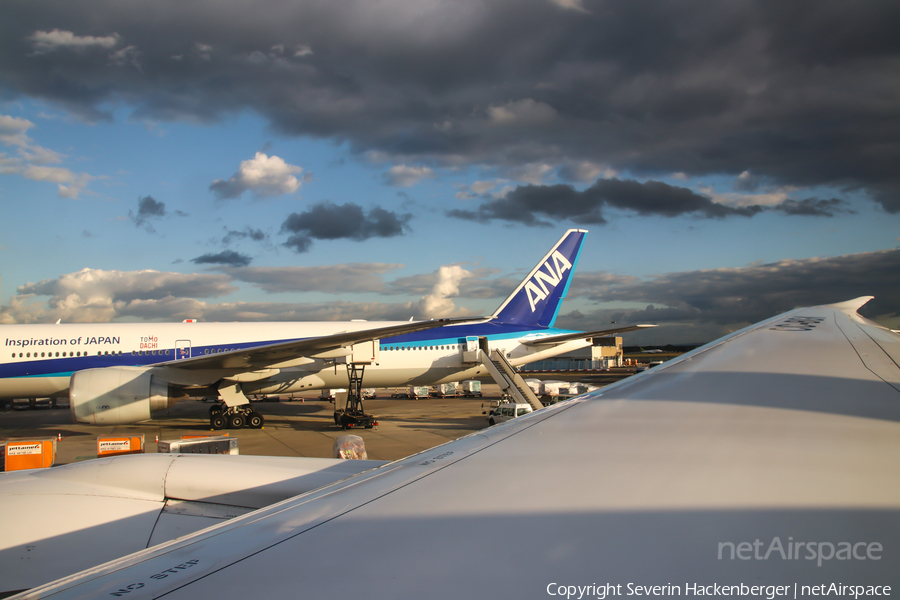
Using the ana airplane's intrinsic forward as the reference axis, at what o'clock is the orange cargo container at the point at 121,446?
The orange cargo container is roughly at 9 o'clock from the ana airplane.

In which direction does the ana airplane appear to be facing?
to the viewer's left

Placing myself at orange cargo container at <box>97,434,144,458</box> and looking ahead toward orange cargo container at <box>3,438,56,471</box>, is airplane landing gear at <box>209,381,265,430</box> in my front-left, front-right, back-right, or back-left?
back-right
